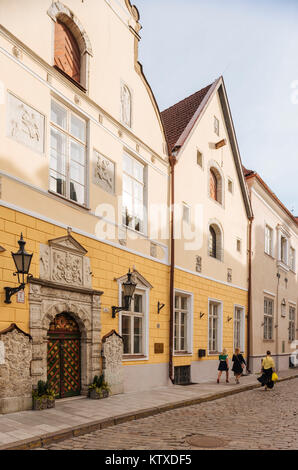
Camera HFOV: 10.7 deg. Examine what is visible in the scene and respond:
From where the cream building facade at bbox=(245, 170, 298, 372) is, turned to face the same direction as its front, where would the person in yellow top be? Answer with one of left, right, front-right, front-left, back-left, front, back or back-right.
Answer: front-right

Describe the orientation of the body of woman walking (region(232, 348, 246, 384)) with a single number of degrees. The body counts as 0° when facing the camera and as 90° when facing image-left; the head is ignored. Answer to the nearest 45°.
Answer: approximately 180°

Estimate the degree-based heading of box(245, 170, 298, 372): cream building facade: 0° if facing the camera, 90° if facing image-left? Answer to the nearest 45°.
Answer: approximately 315°

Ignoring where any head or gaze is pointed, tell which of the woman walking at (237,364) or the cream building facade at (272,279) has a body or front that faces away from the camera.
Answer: the woman walking

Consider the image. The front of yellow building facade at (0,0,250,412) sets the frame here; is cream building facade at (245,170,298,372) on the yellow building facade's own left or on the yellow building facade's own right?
on the yellow building facade's own left

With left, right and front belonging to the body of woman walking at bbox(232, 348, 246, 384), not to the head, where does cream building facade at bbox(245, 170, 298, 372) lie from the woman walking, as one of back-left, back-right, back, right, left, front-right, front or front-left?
front

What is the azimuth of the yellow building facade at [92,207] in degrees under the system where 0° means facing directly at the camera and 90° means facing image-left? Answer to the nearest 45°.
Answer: approximately 315°

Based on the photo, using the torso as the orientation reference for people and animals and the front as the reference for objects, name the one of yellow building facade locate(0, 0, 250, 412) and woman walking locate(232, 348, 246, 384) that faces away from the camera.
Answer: the woman walking
